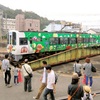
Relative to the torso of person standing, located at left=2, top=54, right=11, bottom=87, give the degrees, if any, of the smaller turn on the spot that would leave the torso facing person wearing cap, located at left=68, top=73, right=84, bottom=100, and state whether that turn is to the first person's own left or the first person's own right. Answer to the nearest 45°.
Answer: approximately 135° to the first person's own right

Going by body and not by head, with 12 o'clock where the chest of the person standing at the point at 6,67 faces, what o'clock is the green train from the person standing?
The green train is roughly at 1 o'clock from the person standing.

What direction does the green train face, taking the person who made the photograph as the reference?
facing the viewer and to the left of the viewer

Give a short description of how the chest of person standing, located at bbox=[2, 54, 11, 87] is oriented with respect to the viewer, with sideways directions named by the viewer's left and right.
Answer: facing away from the viewer and to the right of the viewer

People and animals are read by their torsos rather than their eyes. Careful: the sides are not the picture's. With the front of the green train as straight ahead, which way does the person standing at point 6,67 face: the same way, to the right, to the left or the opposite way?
the opposite way

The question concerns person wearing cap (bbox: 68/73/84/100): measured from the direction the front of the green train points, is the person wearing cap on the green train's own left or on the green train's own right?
on the green train's own left

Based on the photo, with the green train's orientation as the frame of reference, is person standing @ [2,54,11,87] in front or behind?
in front
